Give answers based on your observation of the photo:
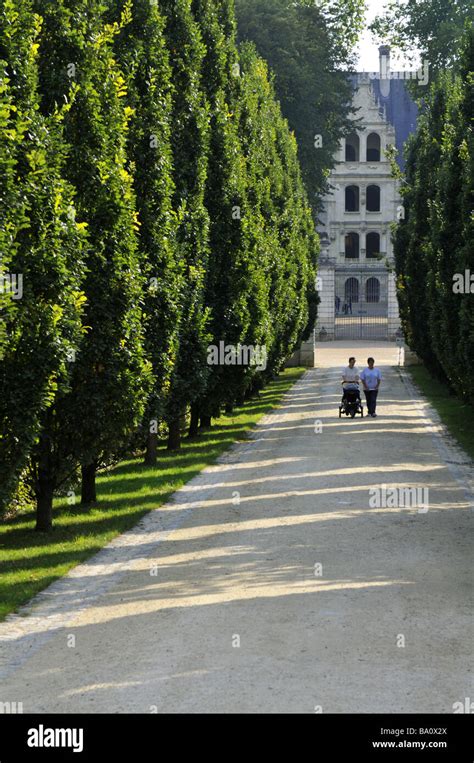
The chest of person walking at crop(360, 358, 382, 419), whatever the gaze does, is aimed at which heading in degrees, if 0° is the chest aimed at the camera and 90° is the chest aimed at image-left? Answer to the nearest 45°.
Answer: approximately 0°

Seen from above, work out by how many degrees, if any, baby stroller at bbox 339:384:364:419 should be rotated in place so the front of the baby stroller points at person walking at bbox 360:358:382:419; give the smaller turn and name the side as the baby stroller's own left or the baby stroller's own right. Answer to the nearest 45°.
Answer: approximately 45° to the baby stroller's own left

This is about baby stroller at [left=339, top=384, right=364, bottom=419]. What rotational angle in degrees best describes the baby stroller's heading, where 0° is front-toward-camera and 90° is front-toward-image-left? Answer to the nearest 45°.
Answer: approximately 0°

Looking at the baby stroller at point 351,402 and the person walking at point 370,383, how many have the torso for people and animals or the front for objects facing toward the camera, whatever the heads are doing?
2
